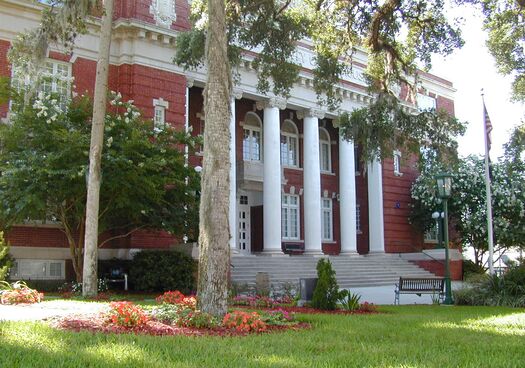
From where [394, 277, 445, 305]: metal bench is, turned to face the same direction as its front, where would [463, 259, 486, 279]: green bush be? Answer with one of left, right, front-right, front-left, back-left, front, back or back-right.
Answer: back

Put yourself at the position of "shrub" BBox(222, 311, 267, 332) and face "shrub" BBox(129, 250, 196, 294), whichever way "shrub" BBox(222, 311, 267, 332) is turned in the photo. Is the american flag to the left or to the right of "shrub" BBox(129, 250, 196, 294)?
right

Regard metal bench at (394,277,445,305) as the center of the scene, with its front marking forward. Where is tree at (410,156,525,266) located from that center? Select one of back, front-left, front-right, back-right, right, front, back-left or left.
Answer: back

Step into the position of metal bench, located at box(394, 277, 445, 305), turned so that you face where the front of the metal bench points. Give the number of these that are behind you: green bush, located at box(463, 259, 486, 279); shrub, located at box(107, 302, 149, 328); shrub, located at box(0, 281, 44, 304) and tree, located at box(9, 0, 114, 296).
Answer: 1

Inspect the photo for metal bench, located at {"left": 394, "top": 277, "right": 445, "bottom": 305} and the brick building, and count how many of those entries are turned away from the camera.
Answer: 0

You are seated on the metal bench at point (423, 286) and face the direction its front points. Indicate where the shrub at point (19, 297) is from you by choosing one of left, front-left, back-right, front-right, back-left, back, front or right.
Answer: front-right

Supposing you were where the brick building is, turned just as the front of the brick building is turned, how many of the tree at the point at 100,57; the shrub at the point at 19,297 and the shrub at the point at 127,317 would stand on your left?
0

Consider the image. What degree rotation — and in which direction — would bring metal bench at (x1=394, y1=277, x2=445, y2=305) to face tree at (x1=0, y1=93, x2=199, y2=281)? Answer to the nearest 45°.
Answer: approximately 90° to its right

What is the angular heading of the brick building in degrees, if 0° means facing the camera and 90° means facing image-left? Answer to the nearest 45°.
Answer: approximately 315°

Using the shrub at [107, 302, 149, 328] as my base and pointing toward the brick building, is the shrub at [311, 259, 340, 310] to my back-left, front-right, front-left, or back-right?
front-right

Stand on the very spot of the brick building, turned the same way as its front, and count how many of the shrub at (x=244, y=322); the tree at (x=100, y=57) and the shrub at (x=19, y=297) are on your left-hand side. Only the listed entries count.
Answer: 0

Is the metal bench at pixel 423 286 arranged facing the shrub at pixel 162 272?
no

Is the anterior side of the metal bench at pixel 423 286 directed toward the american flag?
no

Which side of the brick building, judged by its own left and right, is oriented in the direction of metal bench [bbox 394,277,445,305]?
front

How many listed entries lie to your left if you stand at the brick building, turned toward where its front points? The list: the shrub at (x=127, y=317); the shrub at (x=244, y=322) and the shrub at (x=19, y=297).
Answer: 0

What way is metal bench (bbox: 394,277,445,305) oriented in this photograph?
toward the camera

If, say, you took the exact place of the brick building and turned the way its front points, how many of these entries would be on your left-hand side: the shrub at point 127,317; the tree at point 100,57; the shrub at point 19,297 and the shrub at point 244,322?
0

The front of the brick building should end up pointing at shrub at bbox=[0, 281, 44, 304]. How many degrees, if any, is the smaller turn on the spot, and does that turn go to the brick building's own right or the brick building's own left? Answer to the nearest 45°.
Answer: approximately 90° to the brick building's own right
